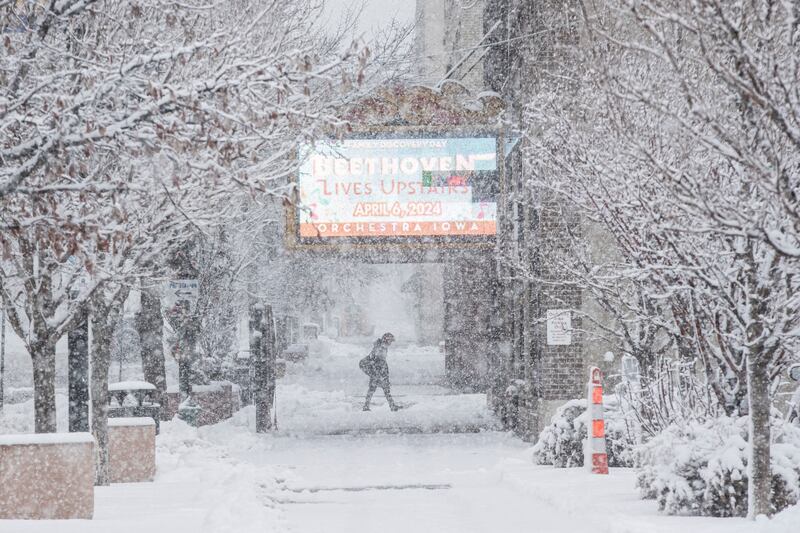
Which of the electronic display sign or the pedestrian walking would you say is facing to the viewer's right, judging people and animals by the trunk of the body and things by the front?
the pedestrian walking

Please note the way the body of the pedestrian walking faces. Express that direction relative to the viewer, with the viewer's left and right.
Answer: facing to the right of the viewer

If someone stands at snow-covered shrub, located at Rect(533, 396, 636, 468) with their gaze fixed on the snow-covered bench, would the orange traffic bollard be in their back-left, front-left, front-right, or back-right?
back-left

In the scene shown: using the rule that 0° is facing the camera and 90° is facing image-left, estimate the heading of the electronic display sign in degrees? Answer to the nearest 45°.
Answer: approximately 0°

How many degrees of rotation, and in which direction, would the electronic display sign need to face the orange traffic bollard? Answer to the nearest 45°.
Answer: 0° — it already faces it

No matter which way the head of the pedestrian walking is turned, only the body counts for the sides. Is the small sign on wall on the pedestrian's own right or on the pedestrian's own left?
on the pedestrian's own right

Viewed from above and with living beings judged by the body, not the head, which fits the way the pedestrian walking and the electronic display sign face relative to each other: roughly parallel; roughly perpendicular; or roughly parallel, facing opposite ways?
roughly perpendicular
